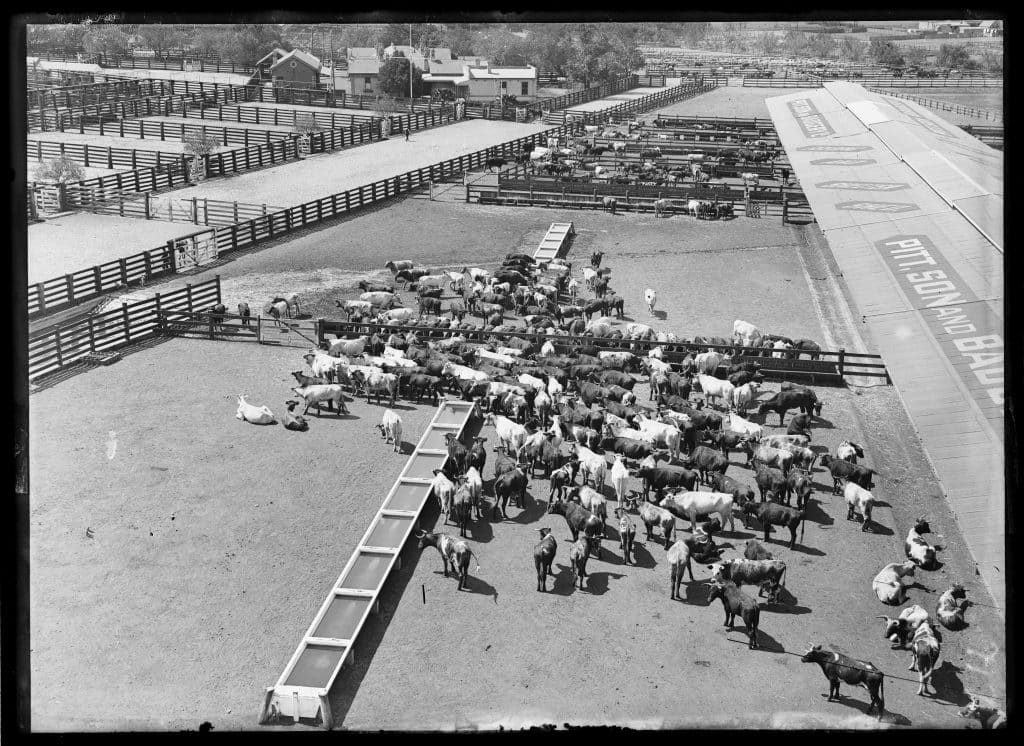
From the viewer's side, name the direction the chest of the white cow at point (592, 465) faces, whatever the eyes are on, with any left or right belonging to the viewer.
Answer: facing away from the viewer and to the left of the viewer

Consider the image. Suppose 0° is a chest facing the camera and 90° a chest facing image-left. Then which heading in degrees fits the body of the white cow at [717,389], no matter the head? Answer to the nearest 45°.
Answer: approximately 135°

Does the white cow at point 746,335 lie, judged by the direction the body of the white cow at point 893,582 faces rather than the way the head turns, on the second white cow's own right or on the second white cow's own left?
on the second white cow's own left

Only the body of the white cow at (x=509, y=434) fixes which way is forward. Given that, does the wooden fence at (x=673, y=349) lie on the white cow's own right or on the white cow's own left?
on the white cow's own right

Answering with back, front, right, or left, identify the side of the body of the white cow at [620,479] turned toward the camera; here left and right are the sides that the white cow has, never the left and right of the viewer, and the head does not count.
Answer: back

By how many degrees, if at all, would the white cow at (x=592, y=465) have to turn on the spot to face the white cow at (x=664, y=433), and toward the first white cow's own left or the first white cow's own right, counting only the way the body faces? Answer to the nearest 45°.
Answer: approximately 90° to the first white cow's own right

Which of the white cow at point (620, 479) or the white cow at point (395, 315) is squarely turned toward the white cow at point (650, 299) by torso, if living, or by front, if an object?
the white cow at point (620, 479)

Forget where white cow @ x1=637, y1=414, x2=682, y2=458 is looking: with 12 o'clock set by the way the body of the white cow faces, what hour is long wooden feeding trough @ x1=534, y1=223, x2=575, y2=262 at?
The long wooden feeding trough is roughly at 1 o'clock from the white cow.

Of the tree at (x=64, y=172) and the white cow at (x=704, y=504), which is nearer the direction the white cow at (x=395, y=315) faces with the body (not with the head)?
the tree

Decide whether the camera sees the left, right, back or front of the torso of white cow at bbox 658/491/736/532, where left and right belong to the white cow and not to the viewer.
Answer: left

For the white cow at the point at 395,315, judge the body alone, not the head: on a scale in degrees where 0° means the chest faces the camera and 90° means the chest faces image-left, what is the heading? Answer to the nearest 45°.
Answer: approximately 90°

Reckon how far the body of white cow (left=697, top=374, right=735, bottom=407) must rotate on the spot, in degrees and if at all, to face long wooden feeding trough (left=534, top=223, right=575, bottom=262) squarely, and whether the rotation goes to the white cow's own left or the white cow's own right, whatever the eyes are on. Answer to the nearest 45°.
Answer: approximately 45° to the white cow's own right

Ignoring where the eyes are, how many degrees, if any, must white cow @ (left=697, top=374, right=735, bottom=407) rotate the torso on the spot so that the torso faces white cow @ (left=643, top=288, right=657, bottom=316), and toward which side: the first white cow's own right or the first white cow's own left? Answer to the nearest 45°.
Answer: approximately 45° to the first white cow's own right
